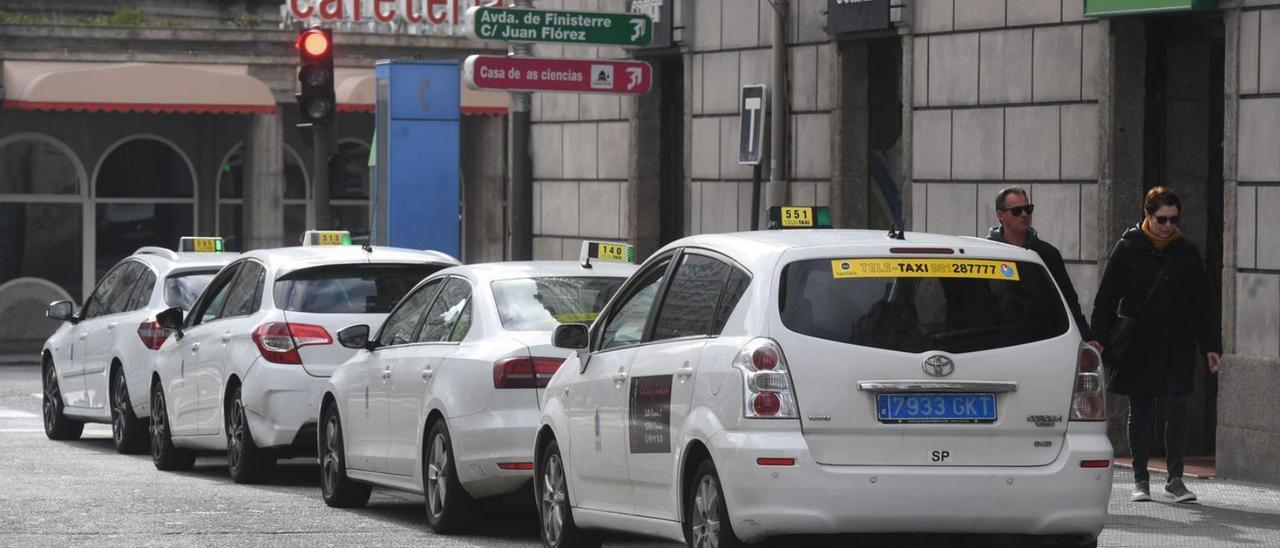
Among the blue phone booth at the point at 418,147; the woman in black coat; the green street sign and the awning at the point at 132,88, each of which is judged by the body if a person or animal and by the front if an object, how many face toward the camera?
4

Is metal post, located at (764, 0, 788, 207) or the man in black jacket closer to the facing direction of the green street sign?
the man in black jacket

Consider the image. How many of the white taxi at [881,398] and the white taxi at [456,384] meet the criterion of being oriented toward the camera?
0

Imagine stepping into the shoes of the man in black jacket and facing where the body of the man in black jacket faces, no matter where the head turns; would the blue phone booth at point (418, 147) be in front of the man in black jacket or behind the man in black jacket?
behind

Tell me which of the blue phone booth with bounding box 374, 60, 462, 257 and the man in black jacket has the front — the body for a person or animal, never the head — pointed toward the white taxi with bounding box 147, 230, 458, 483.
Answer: the blue phone booth

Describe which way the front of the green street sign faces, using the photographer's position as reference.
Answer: facing the viewer

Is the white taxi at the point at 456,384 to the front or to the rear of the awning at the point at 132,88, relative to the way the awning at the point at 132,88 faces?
to the front

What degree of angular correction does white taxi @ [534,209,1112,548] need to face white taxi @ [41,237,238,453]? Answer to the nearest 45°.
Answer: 0° — it already faces it

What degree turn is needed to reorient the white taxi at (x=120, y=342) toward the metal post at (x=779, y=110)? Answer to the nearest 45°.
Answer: approximately 135° to its right

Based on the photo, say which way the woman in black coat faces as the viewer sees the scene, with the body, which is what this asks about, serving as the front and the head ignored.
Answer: toward the camera

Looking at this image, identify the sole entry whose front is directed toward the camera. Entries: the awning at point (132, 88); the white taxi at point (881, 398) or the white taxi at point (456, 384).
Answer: the awning

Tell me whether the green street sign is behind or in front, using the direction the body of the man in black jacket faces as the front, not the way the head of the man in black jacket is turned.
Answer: behind
